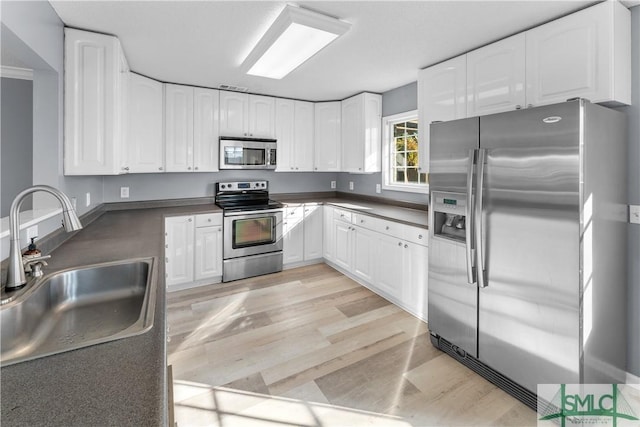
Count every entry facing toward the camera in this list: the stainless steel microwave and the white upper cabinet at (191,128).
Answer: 2

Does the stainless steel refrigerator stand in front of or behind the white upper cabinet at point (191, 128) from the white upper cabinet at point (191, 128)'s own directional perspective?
in front

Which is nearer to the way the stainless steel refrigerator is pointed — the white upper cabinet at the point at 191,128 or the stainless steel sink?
the stainless steel sink

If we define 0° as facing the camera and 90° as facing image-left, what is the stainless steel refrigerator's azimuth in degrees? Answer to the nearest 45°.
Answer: approximately 45°

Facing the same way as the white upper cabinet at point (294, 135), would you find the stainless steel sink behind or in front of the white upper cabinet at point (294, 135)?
in front

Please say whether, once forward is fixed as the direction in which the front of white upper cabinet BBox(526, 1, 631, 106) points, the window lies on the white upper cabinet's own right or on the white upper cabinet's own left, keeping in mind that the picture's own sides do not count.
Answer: on the white upper cabinet's own right

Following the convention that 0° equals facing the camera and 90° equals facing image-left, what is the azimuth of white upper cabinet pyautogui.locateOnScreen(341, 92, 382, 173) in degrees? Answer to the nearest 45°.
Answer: approximately 45°

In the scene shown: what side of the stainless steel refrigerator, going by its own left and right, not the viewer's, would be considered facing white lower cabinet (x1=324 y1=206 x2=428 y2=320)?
right

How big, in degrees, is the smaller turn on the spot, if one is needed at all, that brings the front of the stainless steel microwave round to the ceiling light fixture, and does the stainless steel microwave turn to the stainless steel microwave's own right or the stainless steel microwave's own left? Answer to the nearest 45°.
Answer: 0° — it already faces it
